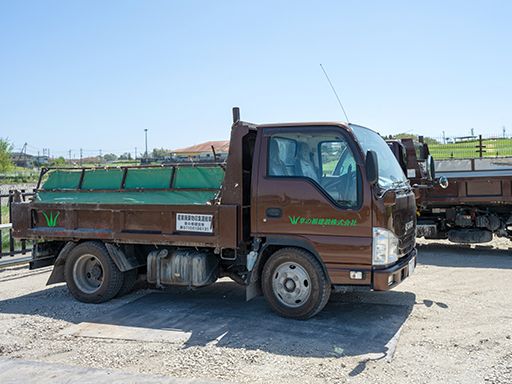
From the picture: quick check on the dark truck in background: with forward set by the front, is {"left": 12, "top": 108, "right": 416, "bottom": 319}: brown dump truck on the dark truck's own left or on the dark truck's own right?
on the dark truck's own left

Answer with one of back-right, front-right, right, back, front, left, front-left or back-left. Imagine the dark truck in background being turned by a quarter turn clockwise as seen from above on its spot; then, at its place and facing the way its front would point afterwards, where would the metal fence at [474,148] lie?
front

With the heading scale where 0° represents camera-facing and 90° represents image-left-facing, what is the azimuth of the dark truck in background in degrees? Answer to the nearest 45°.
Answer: approximately 90°
